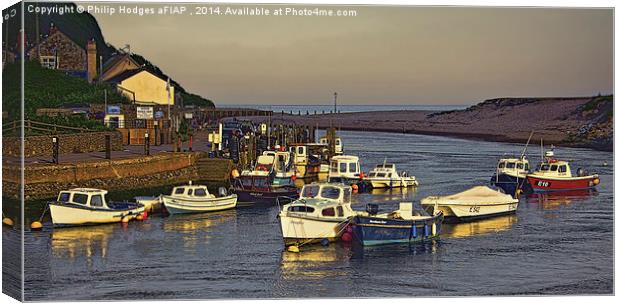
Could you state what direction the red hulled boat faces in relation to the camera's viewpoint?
facing to the left of the viewer

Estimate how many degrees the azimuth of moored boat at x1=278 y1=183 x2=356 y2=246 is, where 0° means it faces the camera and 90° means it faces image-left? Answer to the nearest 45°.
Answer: approximately 45°

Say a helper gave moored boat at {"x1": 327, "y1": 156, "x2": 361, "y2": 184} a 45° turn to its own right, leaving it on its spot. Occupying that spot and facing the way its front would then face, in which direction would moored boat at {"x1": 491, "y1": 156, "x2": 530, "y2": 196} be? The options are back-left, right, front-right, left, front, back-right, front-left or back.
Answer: back

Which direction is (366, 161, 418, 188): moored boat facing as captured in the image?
to the viewer's left

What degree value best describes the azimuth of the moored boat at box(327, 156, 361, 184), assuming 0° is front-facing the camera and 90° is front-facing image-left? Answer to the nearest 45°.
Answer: approximately 45°

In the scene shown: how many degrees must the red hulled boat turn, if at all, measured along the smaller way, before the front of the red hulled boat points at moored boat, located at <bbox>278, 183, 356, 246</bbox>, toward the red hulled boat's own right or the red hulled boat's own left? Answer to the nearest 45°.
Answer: approximately 45° to the red hulled boat's own left

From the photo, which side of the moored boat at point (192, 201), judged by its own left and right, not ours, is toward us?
left
